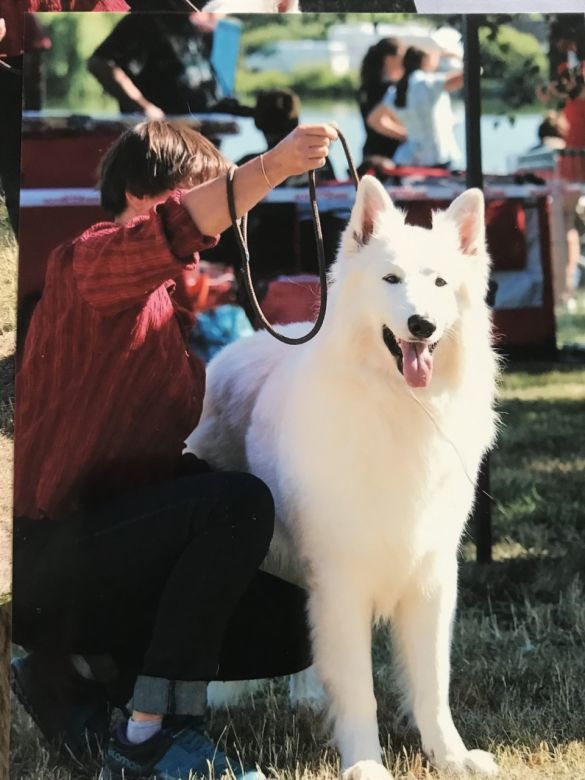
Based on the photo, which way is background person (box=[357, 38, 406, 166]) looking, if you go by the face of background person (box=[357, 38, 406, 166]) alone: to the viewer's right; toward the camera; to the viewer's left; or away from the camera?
to the viewer's right

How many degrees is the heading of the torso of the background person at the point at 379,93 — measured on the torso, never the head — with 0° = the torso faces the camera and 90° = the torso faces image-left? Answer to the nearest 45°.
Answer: approximately 270°

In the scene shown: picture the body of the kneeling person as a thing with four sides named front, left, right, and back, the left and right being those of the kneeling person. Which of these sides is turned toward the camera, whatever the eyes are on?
right

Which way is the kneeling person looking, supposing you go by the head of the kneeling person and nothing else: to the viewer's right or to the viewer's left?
to the viewer's right

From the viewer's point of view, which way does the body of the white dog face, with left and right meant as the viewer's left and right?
facing the viewer and to the right of the viewer
